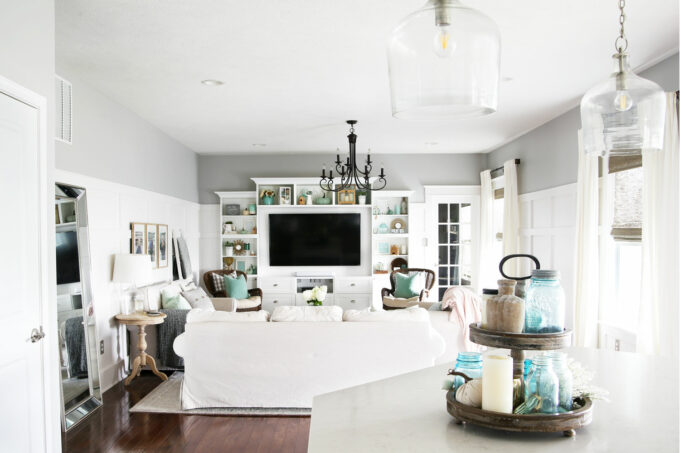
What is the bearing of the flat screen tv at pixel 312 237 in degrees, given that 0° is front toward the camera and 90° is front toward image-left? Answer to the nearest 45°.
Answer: approximately 0°

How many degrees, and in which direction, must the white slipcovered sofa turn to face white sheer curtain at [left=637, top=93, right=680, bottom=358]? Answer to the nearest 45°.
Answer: approximately 90° to its right

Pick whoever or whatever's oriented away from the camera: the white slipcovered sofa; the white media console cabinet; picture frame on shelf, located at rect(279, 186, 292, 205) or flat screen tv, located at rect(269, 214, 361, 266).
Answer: the white slipcovered sofa

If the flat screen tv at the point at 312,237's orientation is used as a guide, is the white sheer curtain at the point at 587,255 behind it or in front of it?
in front

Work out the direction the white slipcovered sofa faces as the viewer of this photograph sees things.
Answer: facing away from the viewer

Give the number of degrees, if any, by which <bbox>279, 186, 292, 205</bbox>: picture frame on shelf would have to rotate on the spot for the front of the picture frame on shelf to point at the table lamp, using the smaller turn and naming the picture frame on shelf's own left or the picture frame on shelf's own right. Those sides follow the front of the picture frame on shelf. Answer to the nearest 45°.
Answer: approximately 45° to the picture frame on shelf's own right
